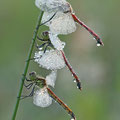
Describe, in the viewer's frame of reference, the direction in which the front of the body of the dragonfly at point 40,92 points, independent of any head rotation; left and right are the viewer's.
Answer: facing to the left of the viewer
